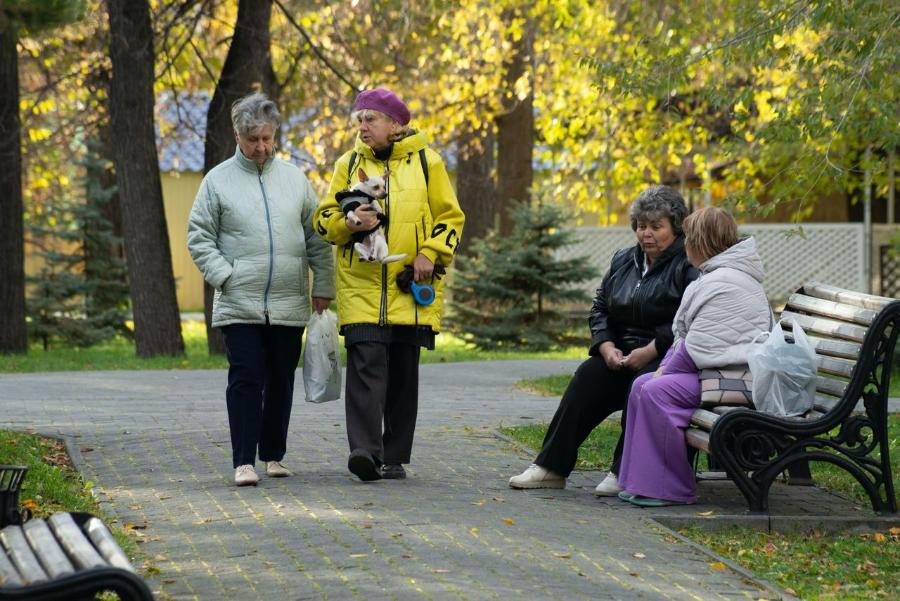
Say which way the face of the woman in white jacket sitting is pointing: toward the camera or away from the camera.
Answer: away from the camera

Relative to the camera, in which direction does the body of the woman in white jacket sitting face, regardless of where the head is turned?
to the viewer's left

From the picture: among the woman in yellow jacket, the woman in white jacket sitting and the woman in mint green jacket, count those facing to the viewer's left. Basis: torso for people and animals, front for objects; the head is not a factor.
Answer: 1

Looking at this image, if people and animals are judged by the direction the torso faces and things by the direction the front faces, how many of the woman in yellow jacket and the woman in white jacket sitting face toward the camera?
1

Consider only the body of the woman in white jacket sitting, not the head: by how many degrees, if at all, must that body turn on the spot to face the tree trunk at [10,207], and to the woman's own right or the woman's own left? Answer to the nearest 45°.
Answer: approximately 45° to the woman's own right

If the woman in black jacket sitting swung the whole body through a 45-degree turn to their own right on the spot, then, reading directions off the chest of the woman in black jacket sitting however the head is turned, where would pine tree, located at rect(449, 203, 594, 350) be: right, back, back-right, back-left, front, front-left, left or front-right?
right

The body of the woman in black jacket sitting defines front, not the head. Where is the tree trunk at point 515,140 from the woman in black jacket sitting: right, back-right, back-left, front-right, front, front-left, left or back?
back-right

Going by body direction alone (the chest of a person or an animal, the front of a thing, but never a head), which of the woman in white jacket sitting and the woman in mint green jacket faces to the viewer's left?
the woman in white jacket sitting

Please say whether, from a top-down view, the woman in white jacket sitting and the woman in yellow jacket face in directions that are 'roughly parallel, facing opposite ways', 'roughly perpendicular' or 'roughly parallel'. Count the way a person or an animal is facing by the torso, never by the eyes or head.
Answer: roughly perpendicular

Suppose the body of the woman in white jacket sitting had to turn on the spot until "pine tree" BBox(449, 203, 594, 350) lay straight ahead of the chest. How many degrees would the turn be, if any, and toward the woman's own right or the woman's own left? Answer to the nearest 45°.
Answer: approximately 90° to the woman's own right

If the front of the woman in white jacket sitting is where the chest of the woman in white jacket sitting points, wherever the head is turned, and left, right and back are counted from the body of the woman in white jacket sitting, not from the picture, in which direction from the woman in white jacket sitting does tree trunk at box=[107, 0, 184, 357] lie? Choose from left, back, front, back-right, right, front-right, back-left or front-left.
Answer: front-right

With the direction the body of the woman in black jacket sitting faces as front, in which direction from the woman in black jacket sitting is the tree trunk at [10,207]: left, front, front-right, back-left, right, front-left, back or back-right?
right
